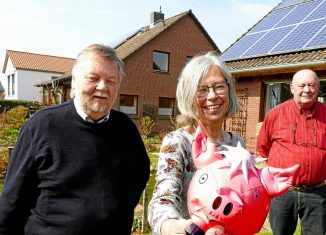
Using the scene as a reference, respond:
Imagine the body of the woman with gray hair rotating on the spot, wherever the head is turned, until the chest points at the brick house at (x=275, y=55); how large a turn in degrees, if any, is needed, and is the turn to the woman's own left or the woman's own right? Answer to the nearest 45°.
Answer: approximately 135° to the woman's own left

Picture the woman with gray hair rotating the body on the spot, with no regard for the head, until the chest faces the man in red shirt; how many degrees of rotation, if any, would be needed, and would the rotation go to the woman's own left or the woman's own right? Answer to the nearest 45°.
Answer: approximately 90° to the woman's own left

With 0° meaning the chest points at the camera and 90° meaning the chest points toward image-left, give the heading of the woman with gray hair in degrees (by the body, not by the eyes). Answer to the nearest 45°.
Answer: approximately 315°

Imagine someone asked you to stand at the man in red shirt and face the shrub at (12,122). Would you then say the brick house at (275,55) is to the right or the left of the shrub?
right

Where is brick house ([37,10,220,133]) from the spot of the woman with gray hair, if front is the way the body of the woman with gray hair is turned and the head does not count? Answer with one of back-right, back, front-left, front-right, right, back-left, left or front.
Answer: back-left

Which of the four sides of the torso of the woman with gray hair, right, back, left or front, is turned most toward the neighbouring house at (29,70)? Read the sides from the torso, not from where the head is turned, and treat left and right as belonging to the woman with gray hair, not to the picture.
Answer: back

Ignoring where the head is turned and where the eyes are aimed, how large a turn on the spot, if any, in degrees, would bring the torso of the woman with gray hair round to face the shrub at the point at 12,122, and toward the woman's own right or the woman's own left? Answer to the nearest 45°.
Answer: approximately 180°
